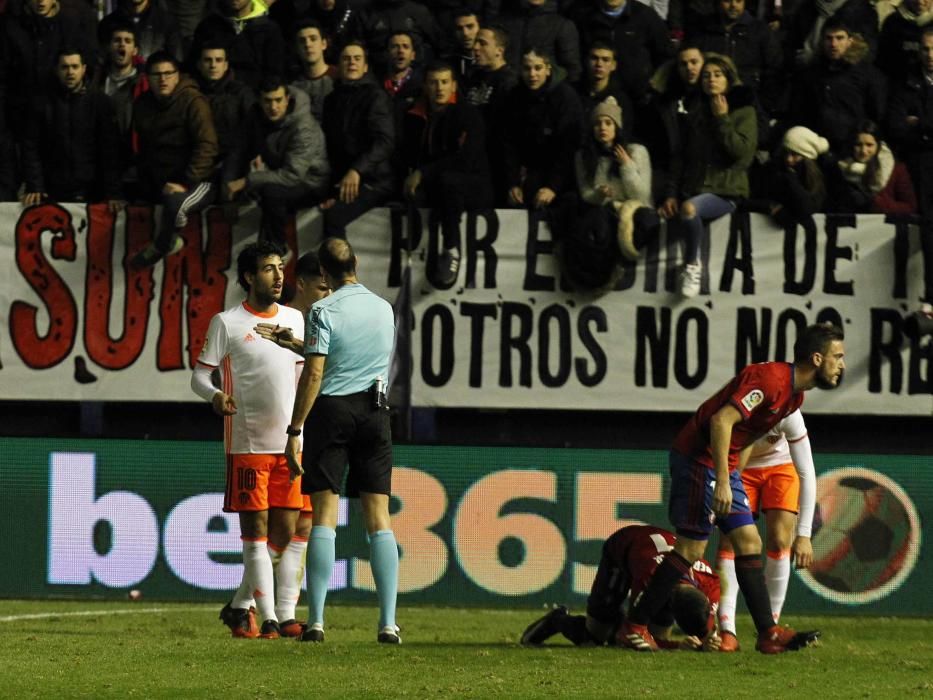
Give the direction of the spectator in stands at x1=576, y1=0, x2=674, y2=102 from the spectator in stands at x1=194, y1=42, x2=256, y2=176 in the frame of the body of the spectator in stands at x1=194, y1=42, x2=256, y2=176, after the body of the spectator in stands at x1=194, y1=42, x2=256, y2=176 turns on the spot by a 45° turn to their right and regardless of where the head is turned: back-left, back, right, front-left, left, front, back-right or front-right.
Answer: back-left

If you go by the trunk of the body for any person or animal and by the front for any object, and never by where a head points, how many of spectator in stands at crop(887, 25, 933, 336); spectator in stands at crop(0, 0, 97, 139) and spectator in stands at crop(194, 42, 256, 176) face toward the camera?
3

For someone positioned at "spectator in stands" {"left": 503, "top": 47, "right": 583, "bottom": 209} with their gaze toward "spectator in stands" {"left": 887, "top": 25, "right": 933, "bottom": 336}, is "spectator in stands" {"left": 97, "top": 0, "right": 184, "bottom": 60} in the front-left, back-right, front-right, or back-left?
back-left

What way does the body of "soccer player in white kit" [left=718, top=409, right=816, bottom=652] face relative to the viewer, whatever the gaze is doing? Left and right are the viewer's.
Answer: facing the viewer and to the left of the viewer

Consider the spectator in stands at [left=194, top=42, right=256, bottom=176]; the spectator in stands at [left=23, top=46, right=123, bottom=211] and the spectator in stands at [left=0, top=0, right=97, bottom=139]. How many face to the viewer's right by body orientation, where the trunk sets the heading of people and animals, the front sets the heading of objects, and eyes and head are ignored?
0

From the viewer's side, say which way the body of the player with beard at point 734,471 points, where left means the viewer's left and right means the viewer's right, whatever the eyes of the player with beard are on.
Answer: facing to the right of the viewer

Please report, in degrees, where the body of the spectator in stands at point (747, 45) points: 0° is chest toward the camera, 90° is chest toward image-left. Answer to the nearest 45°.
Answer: approximately 0°

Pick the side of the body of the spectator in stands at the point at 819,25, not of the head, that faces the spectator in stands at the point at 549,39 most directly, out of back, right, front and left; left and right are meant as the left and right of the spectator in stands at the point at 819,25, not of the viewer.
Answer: right

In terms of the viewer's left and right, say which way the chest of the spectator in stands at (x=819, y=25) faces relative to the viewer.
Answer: facing the viewer

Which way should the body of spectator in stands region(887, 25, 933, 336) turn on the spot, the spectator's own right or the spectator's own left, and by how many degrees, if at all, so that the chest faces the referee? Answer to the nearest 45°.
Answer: approximately 45° to the spectator's own right

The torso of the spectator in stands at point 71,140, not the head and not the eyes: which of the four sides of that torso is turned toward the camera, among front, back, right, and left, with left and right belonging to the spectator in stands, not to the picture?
front
